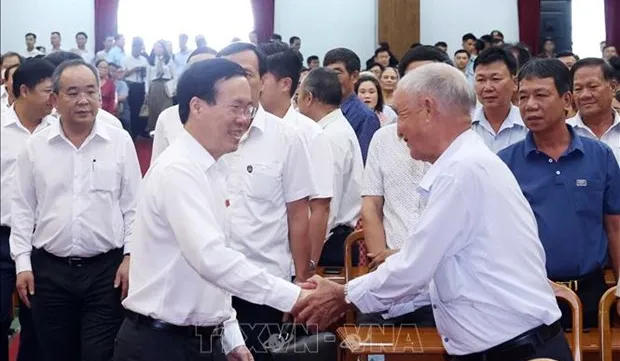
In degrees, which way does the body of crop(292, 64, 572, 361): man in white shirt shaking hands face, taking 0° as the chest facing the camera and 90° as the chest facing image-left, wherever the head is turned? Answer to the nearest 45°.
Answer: approximately 90°

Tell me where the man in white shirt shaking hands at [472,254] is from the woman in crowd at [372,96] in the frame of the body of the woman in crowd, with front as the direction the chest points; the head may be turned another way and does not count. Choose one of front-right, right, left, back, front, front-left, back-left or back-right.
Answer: front

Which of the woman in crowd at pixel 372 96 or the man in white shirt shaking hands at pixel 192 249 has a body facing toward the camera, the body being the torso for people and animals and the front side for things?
the woman in crowd

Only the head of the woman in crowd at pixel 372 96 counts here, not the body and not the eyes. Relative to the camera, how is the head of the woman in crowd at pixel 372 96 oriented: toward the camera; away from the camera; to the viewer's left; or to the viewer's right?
toward the camera

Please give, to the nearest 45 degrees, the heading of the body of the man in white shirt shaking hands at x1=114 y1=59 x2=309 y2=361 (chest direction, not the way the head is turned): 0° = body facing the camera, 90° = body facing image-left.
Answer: approximately 270°

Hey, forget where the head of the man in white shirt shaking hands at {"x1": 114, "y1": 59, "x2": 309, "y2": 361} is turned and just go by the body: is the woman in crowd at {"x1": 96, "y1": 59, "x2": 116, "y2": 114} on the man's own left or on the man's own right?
on the man's own left

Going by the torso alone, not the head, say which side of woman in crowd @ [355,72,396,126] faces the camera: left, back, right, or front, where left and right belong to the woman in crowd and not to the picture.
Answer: front

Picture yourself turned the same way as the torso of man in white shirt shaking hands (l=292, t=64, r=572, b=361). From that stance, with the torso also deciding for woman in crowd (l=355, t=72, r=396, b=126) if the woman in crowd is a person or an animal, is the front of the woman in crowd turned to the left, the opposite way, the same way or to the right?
to the left

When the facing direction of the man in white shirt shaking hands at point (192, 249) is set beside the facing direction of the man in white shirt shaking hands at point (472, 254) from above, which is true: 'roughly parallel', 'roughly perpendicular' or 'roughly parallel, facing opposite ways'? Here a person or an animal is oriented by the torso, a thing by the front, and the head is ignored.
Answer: roughly parallel, facing opposite ways
